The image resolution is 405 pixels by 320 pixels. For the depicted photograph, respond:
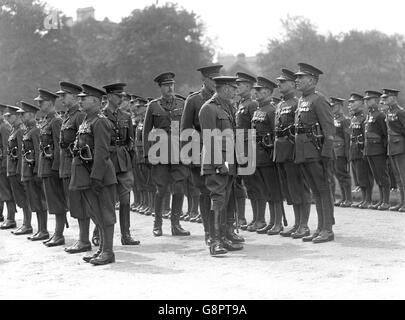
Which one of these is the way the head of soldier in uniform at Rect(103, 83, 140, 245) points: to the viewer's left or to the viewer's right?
to the viewer's right

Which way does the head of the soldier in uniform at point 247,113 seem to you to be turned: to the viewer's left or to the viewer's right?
to the viewer's left

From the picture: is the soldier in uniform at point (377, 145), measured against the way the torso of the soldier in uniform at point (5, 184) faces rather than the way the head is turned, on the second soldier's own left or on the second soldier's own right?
on the second soldier's own left
